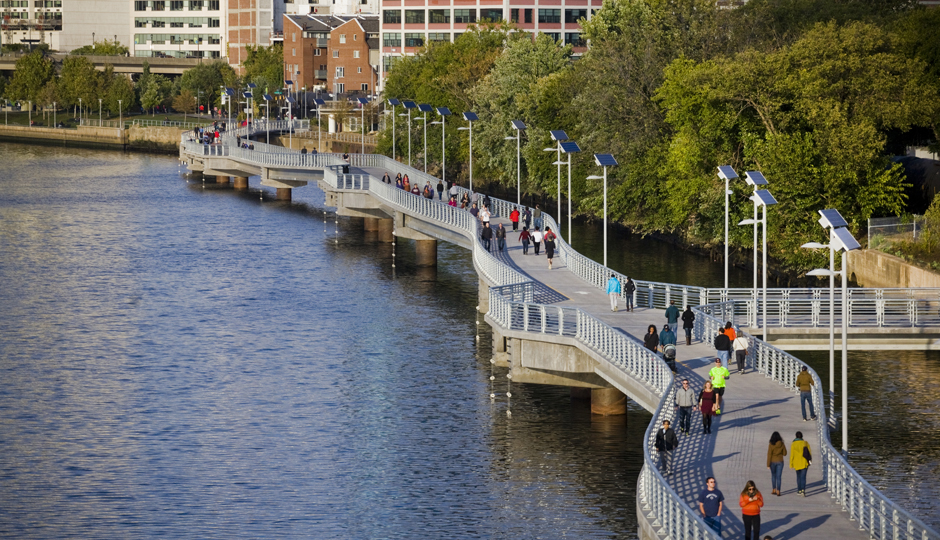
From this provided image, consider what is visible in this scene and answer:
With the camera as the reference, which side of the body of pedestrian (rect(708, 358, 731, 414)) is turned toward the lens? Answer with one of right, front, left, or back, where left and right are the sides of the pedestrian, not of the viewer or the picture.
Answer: front

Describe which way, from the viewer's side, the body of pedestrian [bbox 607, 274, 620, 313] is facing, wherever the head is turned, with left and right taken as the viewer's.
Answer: facing away from the viewer

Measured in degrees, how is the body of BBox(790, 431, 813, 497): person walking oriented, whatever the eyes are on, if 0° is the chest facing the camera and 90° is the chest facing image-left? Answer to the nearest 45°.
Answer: approximately 180°

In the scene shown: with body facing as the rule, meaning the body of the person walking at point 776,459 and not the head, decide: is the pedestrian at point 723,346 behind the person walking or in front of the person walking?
in front

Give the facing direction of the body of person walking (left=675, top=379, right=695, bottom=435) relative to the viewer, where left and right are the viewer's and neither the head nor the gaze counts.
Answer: facing the viewer

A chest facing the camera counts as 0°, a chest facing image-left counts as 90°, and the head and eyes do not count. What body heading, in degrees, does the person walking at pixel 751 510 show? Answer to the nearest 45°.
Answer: approximately 0°

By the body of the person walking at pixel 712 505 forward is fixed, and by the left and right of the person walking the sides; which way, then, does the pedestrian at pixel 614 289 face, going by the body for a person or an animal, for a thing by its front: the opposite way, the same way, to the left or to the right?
the opposite way

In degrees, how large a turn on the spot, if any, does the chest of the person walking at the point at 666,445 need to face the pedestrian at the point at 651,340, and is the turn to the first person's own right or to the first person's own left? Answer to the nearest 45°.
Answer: approximately 180°

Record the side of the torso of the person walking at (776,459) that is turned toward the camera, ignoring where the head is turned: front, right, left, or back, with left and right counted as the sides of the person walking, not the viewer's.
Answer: back

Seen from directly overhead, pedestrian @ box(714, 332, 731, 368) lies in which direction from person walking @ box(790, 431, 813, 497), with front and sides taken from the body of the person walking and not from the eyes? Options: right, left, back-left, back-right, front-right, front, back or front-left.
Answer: front

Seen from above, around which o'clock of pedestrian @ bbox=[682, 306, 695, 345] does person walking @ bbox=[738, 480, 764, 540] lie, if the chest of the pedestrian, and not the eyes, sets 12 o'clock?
The person walking is roughly at 6 o'clock from the pedestrian.
